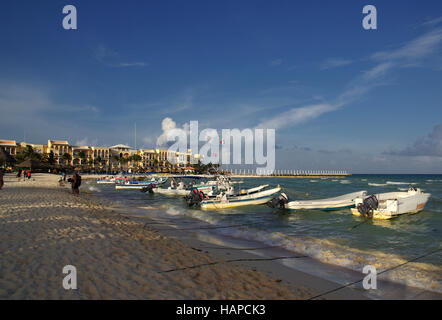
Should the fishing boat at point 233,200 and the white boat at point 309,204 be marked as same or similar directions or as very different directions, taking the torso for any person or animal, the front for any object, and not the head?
same or similar directions

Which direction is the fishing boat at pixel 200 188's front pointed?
to the viewer's right

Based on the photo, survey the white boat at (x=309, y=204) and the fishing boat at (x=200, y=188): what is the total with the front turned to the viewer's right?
2

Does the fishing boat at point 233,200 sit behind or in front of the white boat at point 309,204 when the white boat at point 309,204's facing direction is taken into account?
behind

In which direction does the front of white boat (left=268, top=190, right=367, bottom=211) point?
to the viewer's right

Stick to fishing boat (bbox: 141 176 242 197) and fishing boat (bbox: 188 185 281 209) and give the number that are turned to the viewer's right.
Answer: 2

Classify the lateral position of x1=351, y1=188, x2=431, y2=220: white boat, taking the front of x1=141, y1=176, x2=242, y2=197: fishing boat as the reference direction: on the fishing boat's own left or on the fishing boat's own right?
on the fishing boat's own right

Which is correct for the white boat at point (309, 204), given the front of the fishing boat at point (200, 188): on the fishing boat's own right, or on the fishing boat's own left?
on the fishing boat's own right

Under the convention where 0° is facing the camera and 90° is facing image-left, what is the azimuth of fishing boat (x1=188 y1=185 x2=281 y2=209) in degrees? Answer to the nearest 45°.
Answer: approximately 270°

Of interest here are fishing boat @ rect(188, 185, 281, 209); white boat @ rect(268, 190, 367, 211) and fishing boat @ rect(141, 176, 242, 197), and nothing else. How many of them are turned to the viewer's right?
3

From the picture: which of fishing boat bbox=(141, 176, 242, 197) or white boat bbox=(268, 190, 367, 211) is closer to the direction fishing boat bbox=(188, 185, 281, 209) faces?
the white boat

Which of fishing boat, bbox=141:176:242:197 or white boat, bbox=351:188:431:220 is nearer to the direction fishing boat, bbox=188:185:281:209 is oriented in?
the white boat
